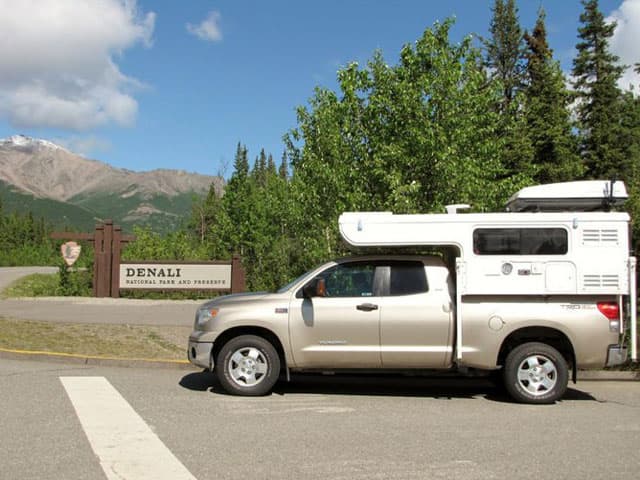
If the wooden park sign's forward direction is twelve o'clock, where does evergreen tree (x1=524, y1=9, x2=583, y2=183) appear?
The evergreen tree is roughly at 8 o'clock from the wooden park sign.

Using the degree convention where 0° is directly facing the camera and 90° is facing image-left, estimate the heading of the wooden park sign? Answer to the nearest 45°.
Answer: approximately 0°

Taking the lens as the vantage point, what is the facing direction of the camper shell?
facing to the left of the viewer

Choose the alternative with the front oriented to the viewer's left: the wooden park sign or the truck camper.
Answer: the truck camper

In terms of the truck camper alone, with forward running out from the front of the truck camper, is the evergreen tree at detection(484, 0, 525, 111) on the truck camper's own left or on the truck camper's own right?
on the truck camper's own right

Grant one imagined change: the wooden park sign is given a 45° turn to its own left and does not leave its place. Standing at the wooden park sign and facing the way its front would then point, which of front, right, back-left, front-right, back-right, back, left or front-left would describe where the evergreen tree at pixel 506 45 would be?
left

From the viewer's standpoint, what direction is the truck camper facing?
to the viewer's left

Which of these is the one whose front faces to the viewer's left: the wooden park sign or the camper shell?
the camper shell

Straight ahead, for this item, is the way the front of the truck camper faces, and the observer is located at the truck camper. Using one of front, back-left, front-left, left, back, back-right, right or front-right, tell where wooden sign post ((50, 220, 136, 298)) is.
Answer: front-right

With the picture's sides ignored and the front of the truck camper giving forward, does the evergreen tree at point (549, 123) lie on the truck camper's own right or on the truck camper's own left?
on the truck camper's own right

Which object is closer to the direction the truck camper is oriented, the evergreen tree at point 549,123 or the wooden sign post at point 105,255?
the wooden sign post

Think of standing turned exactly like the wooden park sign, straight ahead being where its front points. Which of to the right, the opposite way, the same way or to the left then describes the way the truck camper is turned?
to the right

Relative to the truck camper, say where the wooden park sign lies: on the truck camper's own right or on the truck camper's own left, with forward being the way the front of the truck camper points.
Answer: on the truck camper's own right

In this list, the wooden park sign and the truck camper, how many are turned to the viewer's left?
1

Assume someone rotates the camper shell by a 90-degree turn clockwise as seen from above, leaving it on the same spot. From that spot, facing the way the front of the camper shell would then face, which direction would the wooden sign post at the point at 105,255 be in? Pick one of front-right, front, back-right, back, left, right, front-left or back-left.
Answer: front-left

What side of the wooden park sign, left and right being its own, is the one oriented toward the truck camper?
front

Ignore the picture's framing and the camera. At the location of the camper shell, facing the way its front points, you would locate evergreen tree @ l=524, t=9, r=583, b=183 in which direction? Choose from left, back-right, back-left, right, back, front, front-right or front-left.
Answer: right
